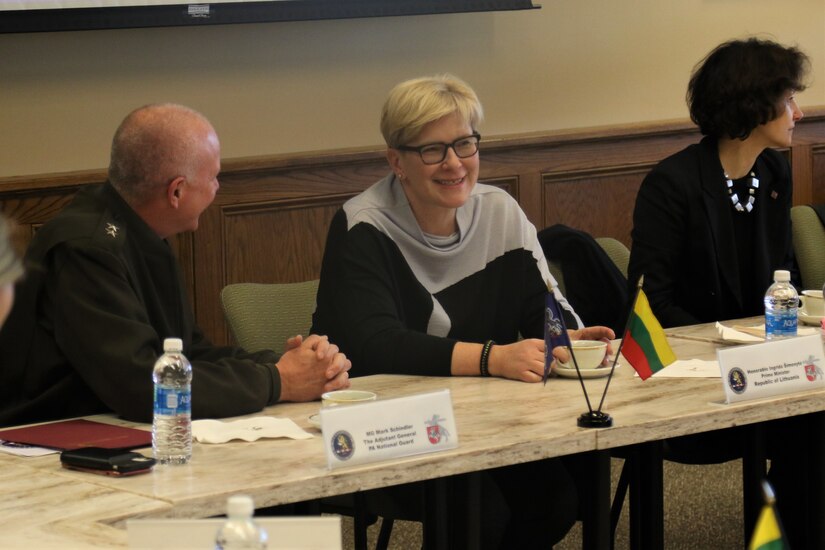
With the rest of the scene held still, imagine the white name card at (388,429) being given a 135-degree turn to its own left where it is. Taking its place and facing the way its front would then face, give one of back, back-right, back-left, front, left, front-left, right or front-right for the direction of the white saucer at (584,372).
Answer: front

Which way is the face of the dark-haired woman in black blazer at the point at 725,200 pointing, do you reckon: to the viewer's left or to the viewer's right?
to the viewer's right

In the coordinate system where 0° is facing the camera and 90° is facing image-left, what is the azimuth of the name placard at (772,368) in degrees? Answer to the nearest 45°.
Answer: approximately 0°

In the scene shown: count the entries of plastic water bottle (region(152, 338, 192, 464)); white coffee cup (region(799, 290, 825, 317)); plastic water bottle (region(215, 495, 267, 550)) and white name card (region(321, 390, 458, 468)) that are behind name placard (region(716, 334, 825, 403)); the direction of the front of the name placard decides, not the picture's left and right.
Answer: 1

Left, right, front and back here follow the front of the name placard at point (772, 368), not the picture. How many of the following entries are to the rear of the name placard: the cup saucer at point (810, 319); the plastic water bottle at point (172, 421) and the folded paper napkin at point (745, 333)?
2

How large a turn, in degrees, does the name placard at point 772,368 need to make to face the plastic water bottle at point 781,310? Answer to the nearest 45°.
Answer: approximately 180°

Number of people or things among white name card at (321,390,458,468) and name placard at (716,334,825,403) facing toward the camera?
2

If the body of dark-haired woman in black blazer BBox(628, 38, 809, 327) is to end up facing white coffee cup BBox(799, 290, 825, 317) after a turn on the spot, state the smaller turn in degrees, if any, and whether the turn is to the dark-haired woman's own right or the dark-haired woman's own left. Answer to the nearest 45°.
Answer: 0° — they already face it

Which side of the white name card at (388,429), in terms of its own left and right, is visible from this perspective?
front

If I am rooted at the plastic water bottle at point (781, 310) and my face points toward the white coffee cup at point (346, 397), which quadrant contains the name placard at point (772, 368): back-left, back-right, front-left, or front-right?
front-left

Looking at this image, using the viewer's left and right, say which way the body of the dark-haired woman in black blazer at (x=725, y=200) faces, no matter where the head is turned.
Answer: facing the viewer and to the right of the viewer

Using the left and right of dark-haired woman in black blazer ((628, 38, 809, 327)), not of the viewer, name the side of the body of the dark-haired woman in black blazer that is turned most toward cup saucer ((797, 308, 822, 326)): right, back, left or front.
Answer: front

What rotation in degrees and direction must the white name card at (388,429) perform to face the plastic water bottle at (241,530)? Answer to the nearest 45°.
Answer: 0° — it already faces it
